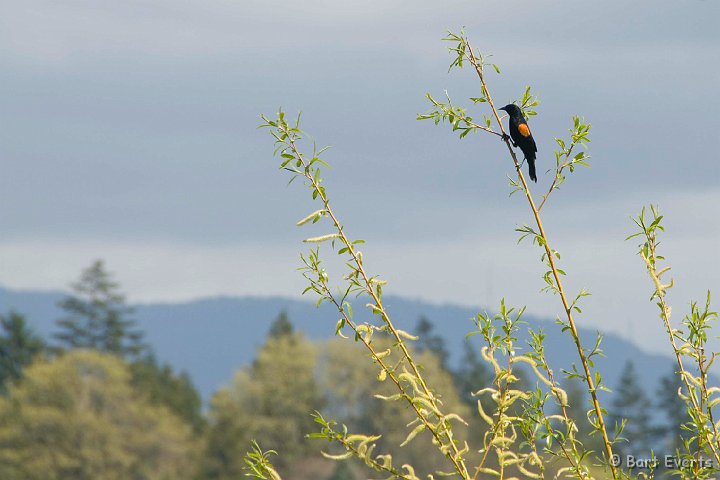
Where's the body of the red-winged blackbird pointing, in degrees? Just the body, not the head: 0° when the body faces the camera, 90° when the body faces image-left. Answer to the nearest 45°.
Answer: approximately 90°

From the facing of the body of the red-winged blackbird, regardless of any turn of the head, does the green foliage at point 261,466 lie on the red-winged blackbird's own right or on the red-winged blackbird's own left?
on the red-winged blackbird's own left
